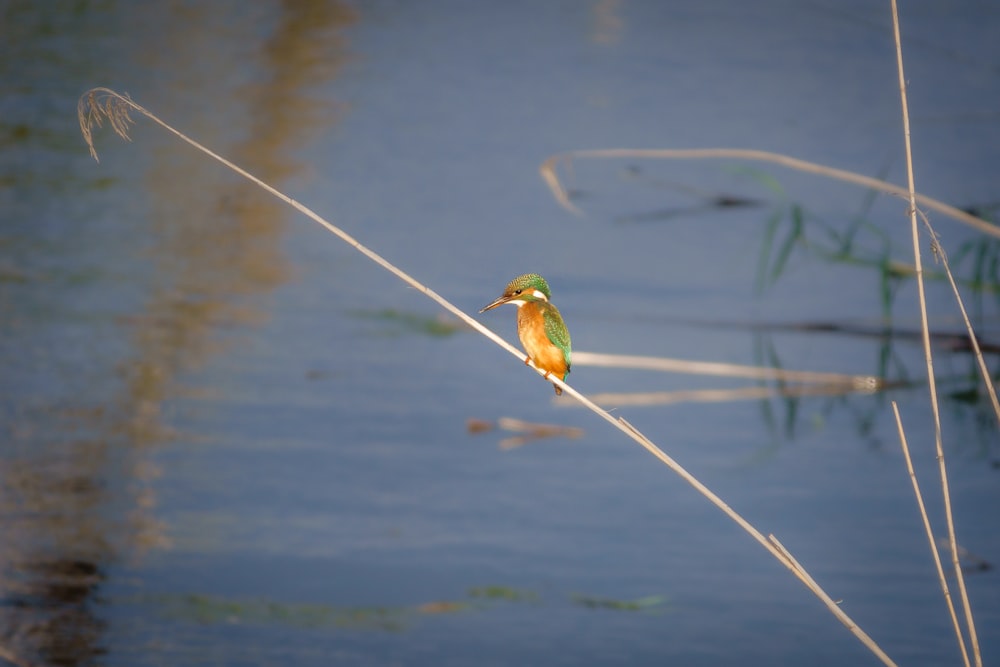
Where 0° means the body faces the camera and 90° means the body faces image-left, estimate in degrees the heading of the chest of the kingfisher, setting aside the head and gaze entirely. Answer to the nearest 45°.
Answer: approximately 45°
